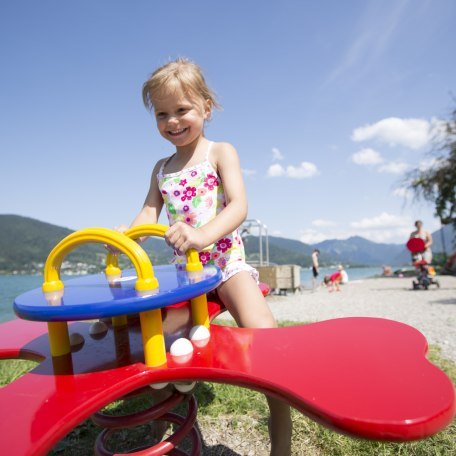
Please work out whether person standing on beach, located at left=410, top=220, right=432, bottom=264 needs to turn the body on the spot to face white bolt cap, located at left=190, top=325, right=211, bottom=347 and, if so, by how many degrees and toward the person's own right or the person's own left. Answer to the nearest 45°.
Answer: approximately 45° to the person's own left

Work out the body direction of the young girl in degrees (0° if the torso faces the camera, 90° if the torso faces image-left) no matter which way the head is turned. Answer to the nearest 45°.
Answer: approximately 45°

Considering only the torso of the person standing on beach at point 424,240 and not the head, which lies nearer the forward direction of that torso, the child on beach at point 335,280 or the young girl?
the young girl

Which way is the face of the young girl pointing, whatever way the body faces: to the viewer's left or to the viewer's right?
to the viewer's left

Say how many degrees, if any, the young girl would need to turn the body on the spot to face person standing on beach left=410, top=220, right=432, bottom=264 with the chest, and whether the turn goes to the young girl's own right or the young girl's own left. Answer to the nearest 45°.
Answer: approximately 180°
